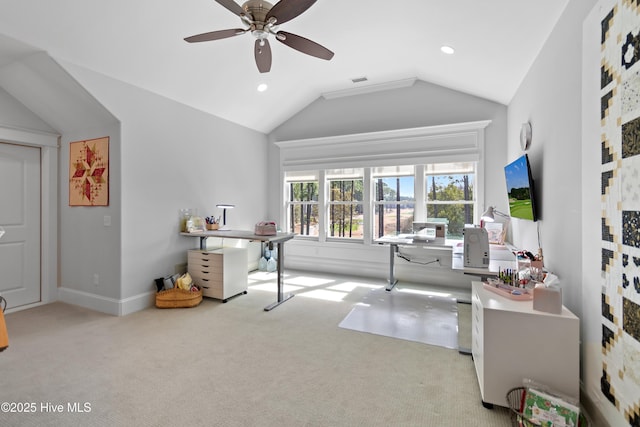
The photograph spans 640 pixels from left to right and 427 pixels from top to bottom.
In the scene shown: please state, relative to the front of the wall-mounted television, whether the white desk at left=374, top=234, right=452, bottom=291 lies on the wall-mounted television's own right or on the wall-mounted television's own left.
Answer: on the wall-mounted television's own right

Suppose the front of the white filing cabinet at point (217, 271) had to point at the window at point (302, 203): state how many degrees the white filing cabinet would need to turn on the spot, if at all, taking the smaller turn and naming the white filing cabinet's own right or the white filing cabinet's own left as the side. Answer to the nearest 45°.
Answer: approximately 180°

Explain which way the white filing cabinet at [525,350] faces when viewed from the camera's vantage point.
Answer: facing to the left of the viewer

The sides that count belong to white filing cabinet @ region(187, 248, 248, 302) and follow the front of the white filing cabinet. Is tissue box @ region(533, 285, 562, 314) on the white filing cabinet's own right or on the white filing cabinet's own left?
on the white filing cabinet's own left

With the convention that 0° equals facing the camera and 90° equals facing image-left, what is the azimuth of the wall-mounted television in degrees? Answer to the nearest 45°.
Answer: approximately 45°

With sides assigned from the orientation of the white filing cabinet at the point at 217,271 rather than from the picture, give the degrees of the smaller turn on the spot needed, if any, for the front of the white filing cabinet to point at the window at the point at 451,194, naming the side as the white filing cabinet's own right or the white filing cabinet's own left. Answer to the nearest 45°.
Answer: approximately 135° to the white filing cabinet's own left
